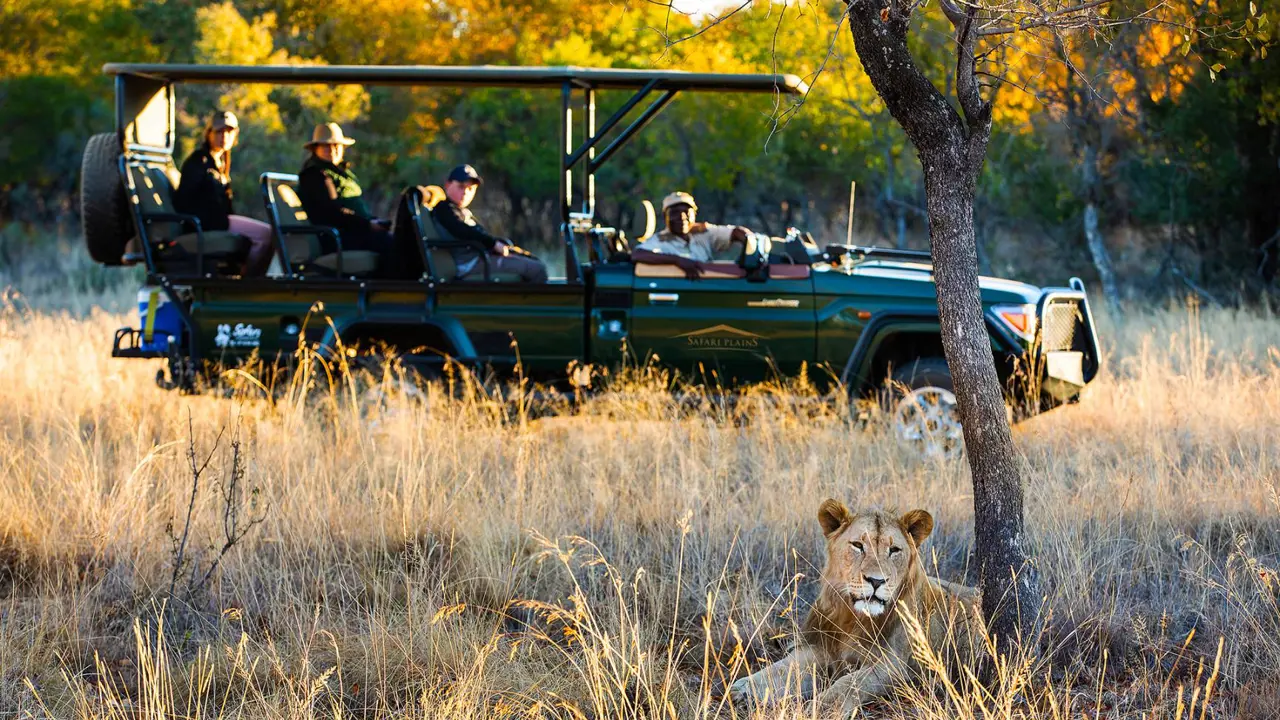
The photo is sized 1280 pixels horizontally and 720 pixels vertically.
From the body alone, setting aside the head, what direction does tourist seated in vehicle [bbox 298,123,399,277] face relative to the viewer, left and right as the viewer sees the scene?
facing the viewer and to the right of the viewer

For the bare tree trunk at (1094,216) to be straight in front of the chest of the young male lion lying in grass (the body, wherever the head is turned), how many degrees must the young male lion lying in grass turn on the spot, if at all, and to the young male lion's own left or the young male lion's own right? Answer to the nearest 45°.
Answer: approximately 135° to the young male lion's own right

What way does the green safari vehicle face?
to the viewer's right

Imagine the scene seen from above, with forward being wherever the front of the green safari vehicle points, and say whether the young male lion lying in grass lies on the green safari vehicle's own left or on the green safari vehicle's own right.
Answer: on the green safari vehicle's own right

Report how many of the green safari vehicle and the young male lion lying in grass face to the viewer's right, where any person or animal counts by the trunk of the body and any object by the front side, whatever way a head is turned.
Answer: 1

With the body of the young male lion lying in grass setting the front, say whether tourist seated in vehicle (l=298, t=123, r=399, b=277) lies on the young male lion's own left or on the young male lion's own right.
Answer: on the young male lion's own right

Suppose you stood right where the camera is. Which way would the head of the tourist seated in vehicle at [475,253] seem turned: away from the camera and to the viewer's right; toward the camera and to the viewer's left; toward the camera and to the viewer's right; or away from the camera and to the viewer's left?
toward the camera and to the viewer's right

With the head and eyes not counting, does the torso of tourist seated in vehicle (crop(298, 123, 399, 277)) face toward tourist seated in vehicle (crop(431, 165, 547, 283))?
yes

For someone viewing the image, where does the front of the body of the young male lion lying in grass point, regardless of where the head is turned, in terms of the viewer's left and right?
facing the viewer and to the left of the viewer
